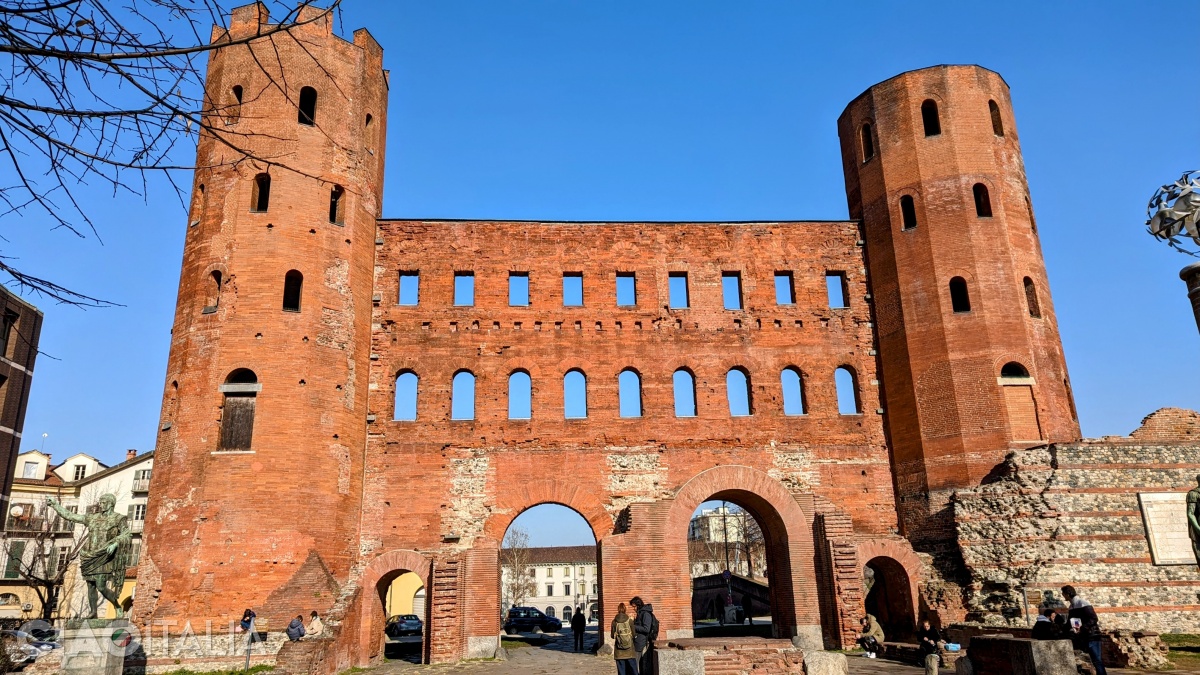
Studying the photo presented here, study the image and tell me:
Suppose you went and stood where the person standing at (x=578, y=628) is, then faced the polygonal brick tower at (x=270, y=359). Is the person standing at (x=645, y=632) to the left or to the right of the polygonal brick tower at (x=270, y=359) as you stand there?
left

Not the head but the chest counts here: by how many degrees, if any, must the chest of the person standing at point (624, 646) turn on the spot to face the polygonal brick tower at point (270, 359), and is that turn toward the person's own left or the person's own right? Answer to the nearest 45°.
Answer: approximately 45° to the person's own left

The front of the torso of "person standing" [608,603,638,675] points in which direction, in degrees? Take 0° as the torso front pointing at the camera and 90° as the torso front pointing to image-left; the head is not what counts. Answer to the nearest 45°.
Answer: approximately 180°

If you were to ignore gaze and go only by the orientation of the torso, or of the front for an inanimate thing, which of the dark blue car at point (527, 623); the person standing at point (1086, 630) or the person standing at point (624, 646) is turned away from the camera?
the person standing at point (624, 646)

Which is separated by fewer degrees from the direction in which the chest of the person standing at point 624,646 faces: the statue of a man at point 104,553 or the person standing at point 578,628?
the person standing
